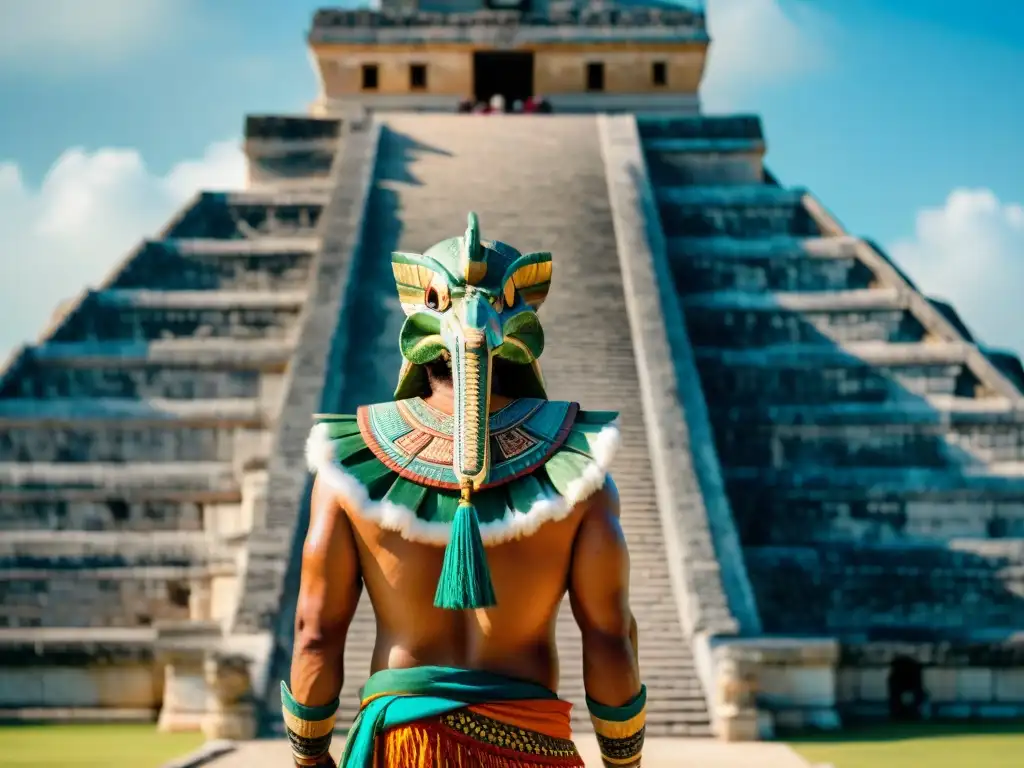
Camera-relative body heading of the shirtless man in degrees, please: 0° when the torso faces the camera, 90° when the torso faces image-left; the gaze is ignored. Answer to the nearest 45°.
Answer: approximately 180°
